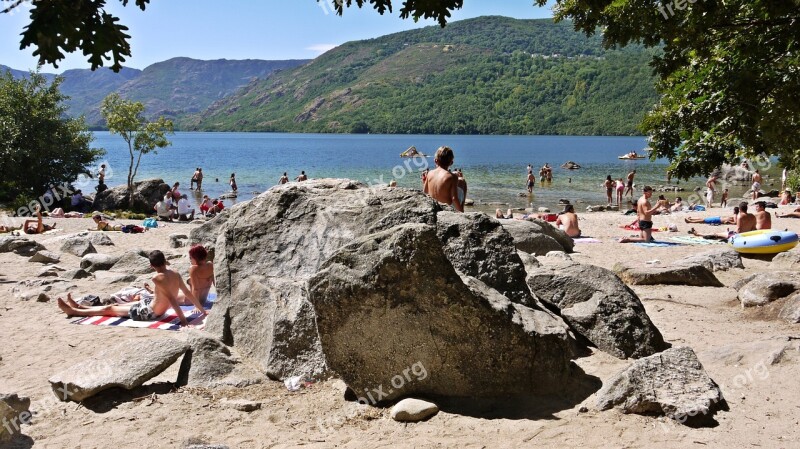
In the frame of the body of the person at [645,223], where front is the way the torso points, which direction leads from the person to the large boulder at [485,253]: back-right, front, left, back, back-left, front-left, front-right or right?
right

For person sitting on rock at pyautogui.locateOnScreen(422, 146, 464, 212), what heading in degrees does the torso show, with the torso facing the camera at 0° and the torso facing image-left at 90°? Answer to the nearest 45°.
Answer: approximately 180°

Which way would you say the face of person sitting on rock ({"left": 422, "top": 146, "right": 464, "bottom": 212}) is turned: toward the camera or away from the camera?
away from the camera

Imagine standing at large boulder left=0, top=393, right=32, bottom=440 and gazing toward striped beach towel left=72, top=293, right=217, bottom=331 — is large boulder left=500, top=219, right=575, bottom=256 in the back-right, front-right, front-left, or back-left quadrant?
front-right

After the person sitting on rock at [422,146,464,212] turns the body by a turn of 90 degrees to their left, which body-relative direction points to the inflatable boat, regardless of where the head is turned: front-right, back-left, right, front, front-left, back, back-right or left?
back-right

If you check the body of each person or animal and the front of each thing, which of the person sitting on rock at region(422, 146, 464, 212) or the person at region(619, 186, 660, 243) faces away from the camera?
the person sitting on rock at region(422, 146, 464, 212)
